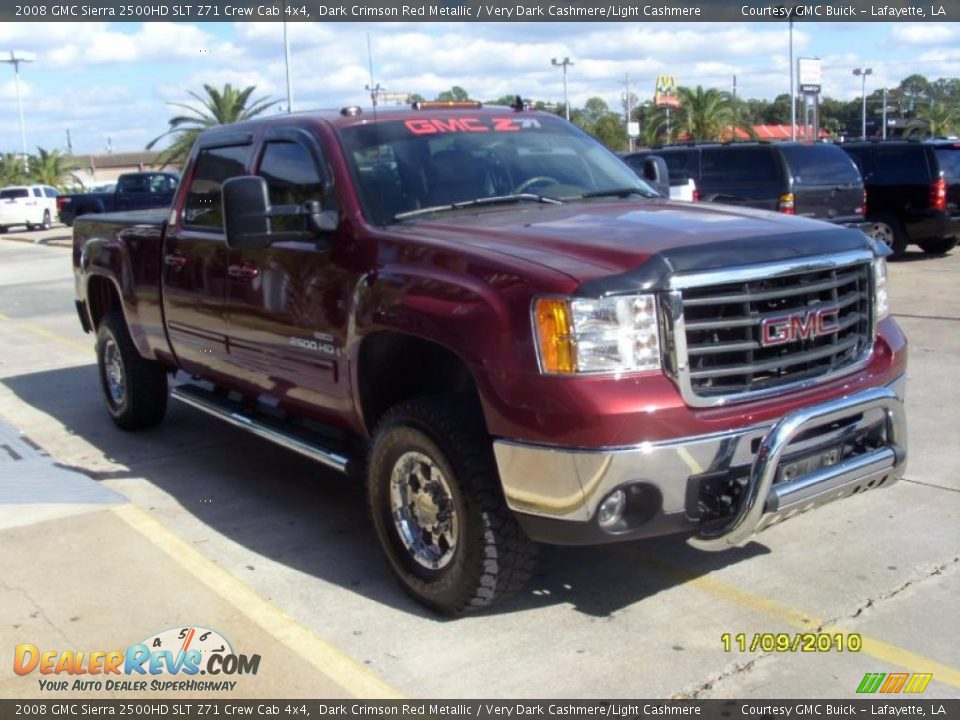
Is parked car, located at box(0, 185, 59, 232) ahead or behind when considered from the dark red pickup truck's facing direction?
behind

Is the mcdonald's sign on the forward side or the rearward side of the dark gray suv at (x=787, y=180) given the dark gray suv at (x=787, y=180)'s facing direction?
on the forward side

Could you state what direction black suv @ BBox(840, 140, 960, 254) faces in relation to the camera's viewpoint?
facing away from the viewer and to the left of the viewer

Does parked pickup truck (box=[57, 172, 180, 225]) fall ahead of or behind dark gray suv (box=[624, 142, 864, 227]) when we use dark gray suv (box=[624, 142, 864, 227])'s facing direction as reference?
ahead

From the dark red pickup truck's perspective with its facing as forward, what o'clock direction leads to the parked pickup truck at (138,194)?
The parked pickup truck is roughly at 7 o'clock from the dark red pickup truck.

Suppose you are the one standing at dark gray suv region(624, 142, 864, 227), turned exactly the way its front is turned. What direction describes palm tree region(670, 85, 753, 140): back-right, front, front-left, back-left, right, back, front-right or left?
front-right

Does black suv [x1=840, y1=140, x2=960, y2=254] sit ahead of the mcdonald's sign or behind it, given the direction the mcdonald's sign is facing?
ahead

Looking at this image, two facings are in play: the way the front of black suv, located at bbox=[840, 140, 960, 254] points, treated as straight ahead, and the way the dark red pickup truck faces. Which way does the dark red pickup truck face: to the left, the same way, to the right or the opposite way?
the opposite way

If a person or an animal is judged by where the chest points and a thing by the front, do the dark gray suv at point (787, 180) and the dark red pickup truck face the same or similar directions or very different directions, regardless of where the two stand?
very different directions

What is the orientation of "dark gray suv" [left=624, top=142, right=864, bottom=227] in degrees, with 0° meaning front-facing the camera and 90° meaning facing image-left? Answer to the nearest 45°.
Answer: approximately 135°

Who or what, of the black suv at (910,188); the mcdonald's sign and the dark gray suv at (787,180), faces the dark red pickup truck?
the mcdonald's sign

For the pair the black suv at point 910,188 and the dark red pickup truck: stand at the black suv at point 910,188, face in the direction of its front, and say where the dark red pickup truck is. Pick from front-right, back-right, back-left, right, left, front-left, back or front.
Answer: back-left
